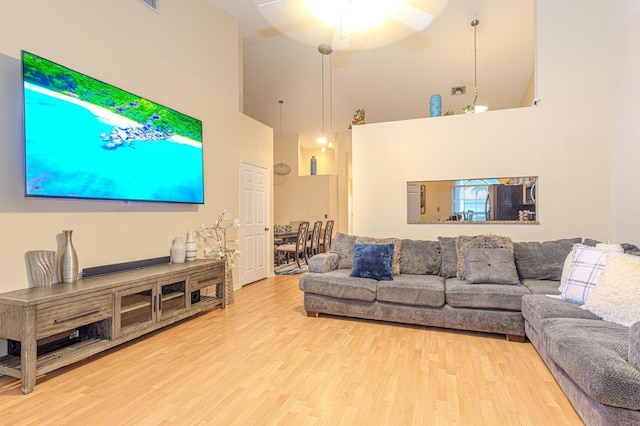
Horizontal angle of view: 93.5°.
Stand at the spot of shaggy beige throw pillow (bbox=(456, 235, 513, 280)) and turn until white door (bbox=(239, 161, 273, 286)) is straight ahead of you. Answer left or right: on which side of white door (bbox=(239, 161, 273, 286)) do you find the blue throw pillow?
left

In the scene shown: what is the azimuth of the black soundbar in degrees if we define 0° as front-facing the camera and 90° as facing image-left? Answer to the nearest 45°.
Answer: approximately 315°

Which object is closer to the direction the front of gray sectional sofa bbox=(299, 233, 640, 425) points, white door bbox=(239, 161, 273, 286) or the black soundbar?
the black soundbar

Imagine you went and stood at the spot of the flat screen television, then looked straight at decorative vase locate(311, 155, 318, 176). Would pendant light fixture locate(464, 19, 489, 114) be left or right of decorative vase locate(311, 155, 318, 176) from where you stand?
right

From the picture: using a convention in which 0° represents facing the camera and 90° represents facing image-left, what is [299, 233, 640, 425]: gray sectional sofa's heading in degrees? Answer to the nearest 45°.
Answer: approximately 45°
